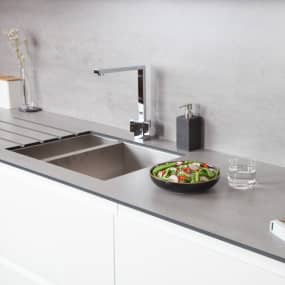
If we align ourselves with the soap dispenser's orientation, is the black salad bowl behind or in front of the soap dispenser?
in front

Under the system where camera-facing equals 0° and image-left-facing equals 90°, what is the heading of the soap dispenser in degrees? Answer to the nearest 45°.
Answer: approximately 45°

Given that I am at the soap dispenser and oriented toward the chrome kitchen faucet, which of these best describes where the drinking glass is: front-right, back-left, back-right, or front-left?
back-left
